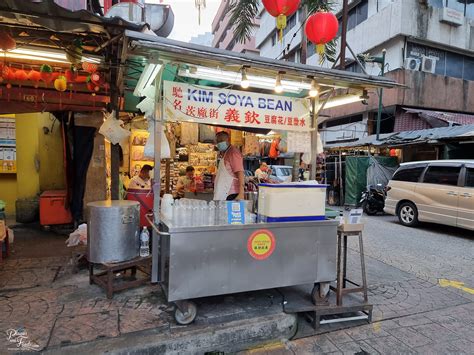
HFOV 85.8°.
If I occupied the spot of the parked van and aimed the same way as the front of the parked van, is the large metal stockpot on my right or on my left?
on my right

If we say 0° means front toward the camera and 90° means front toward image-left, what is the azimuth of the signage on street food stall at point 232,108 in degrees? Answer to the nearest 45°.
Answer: approximately 315°

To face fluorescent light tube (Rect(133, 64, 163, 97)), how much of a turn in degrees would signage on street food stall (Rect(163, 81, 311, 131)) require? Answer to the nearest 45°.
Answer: approximately 135° to its right

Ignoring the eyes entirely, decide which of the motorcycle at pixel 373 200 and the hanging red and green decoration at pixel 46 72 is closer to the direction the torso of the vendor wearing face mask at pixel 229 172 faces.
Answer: the hanging red and green decoration

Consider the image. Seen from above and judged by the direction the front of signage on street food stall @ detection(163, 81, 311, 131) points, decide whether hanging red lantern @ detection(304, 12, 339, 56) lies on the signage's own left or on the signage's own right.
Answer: on the signage's own left

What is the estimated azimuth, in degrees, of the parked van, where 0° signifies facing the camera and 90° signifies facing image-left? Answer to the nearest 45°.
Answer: approximately 315°

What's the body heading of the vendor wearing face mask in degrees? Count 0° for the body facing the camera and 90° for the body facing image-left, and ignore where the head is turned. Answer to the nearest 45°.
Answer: approximately 45°
